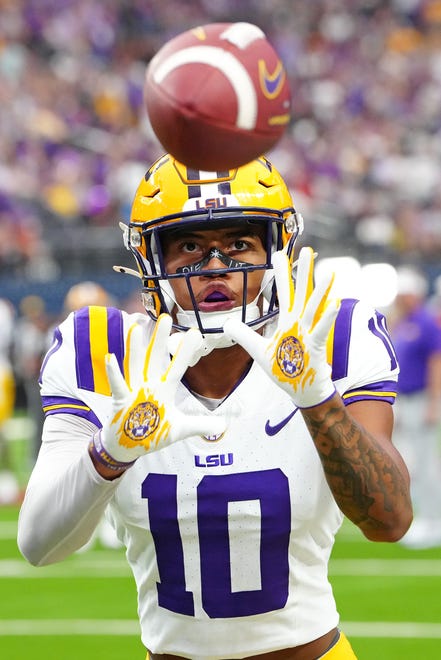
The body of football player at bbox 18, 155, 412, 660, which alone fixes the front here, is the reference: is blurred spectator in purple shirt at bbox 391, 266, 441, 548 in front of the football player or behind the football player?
behind

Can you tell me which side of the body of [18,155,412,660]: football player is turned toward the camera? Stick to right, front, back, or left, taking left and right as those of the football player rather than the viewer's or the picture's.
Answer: front
